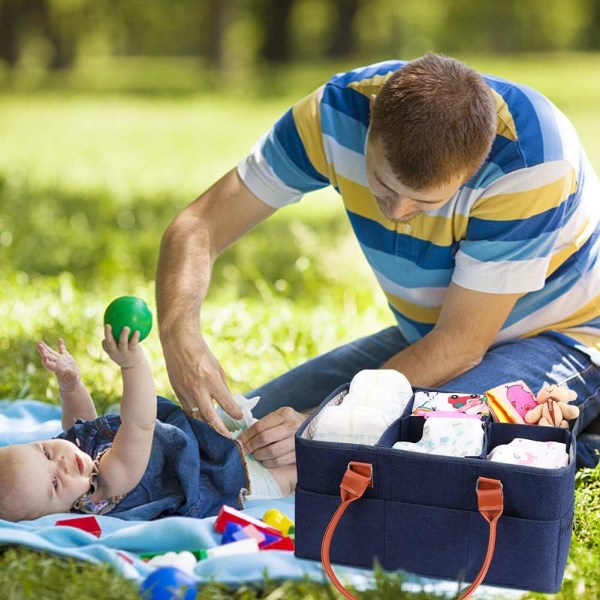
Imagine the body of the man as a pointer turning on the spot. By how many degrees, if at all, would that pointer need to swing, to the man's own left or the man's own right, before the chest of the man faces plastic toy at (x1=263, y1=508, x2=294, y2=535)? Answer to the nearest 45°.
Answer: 0° — they already face it

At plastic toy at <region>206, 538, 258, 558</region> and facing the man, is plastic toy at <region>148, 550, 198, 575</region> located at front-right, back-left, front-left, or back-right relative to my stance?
back-left

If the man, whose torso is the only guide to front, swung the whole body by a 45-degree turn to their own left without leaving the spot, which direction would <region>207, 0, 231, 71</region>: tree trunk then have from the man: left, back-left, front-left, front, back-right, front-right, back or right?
back

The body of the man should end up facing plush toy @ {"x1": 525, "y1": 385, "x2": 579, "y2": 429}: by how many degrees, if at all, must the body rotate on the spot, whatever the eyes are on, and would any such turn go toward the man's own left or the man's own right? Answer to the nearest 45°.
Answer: approximately 90° to the man's own left

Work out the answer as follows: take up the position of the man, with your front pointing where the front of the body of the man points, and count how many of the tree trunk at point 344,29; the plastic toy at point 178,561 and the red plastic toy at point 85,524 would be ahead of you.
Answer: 2

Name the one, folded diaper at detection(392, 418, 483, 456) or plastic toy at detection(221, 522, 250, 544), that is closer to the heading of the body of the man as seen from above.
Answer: the plastic toy

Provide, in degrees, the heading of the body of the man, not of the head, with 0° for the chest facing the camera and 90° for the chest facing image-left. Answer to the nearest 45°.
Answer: approximately 45°

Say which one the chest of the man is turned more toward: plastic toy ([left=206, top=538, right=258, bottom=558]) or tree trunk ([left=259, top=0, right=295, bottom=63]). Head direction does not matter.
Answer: the plastic toy

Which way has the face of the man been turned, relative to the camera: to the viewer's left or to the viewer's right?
to the viewer's left
